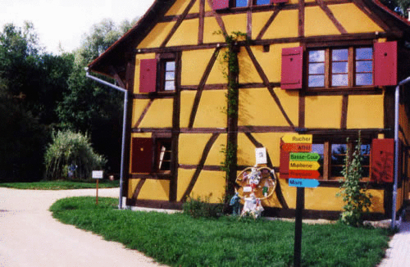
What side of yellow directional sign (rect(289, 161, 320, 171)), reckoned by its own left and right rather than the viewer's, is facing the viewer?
front

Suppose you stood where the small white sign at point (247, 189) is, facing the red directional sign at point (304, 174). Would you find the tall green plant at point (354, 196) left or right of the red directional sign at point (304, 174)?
left

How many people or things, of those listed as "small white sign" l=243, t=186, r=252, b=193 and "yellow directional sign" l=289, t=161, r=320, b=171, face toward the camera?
2

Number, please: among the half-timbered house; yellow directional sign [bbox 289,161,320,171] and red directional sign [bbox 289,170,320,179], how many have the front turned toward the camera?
3

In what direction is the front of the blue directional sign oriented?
toward the camera

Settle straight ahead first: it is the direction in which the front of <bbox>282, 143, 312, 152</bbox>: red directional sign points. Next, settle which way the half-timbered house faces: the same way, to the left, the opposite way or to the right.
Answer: the same way

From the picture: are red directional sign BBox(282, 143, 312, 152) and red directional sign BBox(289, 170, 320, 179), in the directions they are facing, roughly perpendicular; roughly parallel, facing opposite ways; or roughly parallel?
roughly parallel

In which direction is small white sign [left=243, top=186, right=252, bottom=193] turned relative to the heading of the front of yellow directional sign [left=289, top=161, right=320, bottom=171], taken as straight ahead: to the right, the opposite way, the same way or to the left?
the same way

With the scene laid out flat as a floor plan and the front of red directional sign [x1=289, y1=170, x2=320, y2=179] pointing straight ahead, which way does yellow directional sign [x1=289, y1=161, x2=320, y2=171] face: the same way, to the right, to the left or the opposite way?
the same way

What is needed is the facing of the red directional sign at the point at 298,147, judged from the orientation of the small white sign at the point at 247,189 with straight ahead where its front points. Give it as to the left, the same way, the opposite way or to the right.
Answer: the same way
